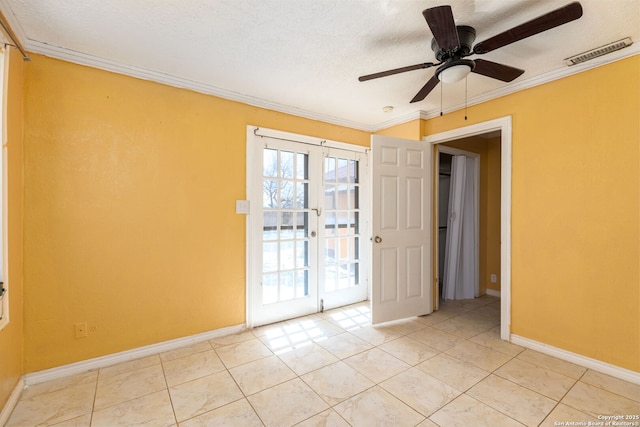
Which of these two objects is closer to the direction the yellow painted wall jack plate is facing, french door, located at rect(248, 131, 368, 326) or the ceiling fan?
the ceiling fan

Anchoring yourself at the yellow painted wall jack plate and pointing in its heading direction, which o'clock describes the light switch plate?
The light switch plate is roughly at 9 o'clock from the yellow painted wall jack plate.

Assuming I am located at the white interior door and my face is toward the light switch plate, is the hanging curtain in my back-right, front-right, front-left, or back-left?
back-right

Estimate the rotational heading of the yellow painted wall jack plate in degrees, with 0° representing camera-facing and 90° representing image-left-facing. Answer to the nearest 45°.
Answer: approximately 0°

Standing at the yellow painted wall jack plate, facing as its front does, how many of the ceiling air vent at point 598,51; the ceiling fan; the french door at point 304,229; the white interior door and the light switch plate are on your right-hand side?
0

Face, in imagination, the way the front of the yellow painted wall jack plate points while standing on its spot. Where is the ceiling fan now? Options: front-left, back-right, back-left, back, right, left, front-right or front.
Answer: front-left

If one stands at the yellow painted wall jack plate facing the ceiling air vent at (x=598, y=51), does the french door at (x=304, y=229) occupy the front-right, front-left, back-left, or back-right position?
front-left

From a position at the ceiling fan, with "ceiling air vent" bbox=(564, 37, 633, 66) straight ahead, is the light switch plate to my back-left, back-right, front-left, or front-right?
back-left

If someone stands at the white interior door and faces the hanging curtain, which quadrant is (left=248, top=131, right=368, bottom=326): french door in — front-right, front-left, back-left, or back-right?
back-left

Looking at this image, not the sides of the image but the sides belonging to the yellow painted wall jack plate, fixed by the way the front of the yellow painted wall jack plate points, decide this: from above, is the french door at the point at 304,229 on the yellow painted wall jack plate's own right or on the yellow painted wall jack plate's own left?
on the yellow painted wall jack plate's own left

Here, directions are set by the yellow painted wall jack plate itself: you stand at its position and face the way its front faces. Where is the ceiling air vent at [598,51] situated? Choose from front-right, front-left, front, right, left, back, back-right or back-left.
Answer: front-left

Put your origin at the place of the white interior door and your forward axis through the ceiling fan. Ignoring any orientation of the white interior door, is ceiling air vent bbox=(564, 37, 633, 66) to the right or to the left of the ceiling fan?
left

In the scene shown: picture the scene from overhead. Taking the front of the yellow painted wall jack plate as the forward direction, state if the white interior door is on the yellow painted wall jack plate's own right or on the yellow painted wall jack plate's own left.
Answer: on the yellow painted wall jack plate's own left
